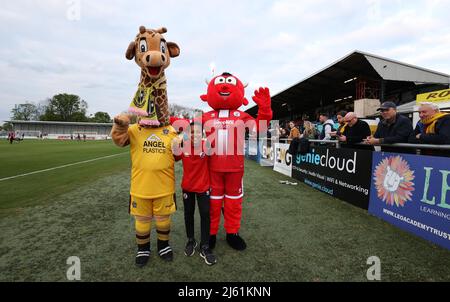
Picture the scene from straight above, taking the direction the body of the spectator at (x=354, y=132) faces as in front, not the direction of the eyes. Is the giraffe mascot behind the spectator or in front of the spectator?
in front

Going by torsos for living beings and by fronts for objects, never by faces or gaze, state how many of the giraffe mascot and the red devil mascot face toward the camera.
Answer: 2

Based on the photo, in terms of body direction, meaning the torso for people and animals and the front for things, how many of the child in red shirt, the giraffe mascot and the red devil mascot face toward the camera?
3

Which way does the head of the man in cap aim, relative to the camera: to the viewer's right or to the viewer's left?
to the viewer's left

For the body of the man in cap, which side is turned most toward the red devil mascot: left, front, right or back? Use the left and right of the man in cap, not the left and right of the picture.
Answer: front

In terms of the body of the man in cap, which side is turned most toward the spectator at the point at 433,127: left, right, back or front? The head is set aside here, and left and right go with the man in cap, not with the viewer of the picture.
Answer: left

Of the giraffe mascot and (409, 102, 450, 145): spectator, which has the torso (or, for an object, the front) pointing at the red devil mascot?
the spectator

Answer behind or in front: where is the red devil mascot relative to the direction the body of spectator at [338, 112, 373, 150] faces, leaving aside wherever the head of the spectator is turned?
in front

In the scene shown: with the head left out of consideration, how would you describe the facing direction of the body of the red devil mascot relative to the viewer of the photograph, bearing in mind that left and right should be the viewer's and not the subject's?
facing the viewer

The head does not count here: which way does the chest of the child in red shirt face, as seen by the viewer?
toward the camera

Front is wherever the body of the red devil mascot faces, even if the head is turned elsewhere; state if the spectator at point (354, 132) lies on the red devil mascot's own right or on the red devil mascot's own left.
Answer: on the red devil mascot's own left

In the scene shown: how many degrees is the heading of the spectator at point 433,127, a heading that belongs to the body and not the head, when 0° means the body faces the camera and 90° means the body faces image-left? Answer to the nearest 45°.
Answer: approximately 45°

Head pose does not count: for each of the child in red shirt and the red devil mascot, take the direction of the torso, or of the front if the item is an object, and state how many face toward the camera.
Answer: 2

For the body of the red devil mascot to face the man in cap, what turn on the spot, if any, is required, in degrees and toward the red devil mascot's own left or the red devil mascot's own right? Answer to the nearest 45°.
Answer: approximately 135° to the red devil mascot's own left

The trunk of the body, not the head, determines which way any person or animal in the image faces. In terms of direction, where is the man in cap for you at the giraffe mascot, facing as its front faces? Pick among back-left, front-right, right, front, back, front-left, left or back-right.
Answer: left
